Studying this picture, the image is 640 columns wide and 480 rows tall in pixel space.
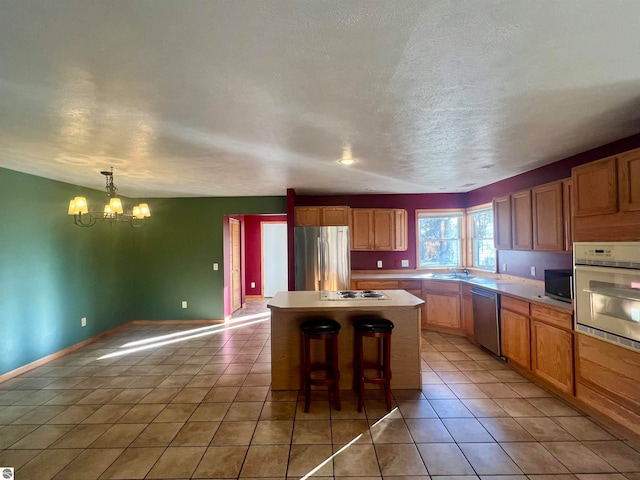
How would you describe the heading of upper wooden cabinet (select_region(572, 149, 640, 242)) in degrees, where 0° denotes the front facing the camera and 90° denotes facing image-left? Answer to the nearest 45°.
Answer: approximately 45°

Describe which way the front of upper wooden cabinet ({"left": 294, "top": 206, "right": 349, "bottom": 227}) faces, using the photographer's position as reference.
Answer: facing the viewer

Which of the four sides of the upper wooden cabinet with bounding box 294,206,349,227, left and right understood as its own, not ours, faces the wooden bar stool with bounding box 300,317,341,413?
front

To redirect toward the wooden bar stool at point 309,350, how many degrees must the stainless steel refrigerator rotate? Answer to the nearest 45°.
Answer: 0° — it already faces it

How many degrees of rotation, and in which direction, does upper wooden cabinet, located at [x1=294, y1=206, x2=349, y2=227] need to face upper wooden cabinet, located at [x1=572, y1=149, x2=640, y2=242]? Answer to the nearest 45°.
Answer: approximately 45° to its left

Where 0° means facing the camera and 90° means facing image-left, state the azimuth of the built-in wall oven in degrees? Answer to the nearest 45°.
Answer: approximately 45°

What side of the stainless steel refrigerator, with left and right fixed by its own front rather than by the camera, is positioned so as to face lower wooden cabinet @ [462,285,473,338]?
left

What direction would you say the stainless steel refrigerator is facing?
toward the camera

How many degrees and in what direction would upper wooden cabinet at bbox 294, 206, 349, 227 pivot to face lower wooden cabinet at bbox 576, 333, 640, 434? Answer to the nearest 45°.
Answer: approximately 45° to its left

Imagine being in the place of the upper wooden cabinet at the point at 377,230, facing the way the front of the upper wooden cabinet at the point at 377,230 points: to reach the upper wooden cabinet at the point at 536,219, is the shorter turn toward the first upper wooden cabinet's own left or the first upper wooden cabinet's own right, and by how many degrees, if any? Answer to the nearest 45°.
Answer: approximately 45° to the first upper wooden cabinet's own left

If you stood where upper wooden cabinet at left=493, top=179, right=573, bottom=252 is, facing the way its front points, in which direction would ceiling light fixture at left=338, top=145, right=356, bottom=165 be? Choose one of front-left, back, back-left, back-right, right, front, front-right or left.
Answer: front

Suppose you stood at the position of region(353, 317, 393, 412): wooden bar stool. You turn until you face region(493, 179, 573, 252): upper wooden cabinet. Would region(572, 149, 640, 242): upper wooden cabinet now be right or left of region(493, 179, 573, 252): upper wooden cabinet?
right

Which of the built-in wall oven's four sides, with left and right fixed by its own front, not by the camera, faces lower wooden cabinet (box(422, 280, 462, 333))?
right

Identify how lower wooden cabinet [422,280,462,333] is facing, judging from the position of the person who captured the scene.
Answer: facing the viewer and to the left of the viewer

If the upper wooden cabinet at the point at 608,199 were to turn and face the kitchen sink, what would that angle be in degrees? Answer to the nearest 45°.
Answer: approximately 90° to its right

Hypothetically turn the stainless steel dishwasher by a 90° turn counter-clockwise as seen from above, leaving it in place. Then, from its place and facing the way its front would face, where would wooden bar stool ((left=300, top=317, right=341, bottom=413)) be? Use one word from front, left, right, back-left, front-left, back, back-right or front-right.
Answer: right

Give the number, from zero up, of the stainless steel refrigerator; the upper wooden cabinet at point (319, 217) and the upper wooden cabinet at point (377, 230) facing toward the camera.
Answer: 3
